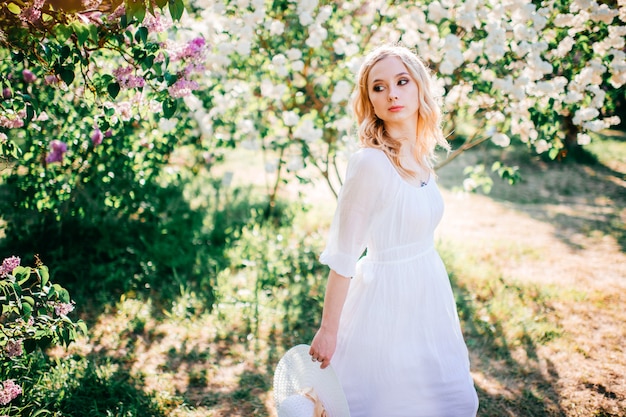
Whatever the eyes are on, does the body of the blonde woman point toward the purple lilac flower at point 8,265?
no

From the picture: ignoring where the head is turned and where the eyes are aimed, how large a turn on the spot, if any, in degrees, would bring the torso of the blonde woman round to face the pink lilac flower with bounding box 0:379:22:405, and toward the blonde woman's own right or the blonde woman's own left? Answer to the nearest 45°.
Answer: approximately 135° to the blonde woman's own right

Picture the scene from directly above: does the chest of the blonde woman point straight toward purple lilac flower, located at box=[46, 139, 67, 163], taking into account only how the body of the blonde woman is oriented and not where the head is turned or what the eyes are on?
no

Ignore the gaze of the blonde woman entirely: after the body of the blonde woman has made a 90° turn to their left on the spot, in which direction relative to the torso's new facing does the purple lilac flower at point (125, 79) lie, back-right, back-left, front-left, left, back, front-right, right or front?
back-left

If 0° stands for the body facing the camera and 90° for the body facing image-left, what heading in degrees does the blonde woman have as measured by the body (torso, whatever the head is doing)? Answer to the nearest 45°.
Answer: approximately 315°

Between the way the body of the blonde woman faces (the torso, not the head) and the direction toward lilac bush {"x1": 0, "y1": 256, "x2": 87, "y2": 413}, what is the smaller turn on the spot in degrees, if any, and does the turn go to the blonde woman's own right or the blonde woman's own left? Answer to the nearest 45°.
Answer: approximately 135° to the blonde woman's own right

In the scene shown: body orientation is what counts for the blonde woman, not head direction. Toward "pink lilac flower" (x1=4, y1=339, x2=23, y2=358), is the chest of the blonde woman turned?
no
